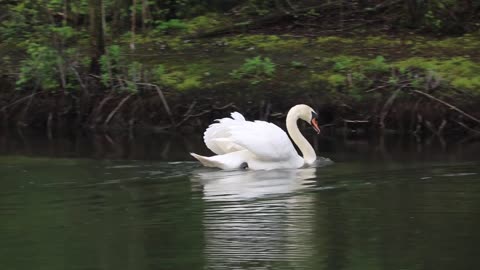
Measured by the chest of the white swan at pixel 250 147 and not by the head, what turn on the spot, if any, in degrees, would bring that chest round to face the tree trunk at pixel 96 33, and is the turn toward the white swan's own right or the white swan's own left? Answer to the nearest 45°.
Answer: approximately 135° to the white swan's own left

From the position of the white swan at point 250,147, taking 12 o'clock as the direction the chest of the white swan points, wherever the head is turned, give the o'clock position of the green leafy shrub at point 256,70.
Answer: The green leafy shrub is roughly at 9 o'clock from the white swan.

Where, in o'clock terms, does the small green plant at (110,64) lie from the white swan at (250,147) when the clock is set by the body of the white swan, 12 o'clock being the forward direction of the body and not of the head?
The small green plant is roughly at 8 o'clock from the white swan.

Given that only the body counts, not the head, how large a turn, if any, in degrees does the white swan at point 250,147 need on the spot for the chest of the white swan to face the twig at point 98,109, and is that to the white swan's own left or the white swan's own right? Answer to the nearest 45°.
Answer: approximately 135° to the white swan's own left

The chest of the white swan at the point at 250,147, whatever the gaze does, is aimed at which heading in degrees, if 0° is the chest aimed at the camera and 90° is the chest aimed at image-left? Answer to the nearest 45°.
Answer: approximately 270°

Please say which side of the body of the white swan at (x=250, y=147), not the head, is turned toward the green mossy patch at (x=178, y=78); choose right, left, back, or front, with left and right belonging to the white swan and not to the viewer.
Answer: left

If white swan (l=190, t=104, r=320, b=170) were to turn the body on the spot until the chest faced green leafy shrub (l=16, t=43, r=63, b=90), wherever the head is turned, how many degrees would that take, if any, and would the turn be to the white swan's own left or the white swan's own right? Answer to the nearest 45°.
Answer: approximately 135° to the white swan's own left

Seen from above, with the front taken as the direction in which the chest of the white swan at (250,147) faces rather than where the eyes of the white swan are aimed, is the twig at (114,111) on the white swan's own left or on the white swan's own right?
on the white swan's own left

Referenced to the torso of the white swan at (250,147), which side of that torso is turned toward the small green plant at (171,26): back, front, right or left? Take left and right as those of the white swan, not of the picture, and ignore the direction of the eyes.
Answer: left
